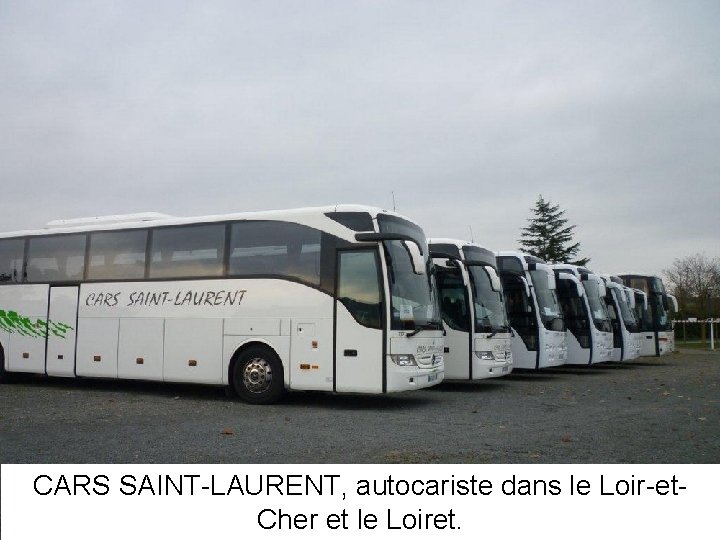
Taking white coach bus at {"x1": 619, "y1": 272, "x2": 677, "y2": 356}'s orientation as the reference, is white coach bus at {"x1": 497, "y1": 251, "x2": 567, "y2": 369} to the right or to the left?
on its right

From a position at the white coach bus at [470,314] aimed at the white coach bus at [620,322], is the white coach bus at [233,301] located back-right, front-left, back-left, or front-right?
back-left

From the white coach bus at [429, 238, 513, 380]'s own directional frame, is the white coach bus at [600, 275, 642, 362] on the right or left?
on its left

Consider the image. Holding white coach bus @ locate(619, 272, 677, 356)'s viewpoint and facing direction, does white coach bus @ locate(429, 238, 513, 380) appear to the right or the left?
on its right

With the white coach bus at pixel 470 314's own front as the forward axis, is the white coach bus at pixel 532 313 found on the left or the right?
on its left

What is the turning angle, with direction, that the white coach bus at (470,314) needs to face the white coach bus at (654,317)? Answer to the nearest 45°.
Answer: approximately 90° to its left

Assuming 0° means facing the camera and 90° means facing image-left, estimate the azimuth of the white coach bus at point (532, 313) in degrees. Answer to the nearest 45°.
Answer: approximately 315°

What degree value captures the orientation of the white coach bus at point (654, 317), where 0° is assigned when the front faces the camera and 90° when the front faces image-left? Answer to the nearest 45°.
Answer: approximately 315°

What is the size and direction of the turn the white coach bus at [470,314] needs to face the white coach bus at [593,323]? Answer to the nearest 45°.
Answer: approximately 90° to its left

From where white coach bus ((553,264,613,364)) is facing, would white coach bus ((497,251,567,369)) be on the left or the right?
on its right

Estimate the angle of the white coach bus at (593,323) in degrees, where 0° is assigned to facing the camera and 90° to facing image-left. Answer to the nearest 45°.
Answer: approximately 315°
